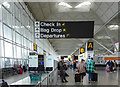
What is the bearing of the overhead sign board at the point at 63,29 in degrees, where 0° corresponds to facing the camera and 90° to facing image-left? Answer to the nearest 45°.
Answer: approximately 0°

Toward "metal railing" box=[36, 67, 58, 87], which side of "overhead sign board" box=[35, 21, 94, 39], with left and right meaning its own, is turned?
front

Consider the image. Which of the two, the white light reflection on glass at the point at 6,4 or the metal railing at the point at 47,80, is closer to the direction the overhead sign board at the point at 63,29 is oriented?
the metal railing

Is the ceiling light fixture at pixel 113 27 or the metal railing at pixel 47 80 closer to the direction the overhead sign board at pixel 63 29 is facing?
the metal railing
